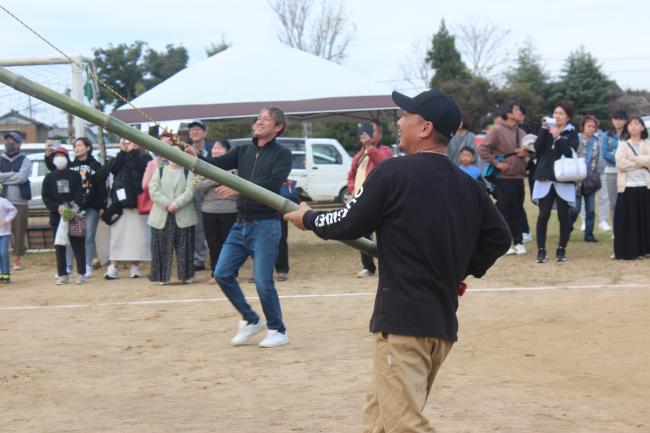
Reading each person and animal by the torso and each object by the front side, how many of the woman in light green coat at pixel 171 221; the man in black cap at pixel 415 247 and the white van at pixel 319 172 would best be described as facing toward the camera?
1

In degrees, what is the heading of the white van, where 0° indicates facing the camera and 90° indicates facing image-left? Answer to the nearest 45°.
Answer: approximately 270°

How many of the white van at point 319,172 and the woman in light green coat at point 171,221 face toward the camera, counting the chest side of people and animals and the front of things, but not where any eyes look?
1

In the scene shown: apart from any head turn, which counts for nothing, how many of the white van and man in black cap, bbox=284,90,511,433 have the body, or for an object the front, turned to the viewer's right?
1

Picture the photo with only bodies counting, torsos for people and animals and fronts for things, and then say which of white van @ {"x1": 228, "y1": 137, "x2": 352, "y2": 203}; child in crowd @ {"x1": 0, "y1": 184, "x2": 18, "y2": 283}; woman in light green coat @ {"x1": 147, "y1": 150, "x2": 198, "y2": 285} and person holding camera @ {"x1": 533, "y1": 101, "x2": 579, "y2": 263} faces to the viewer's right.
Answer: the white van

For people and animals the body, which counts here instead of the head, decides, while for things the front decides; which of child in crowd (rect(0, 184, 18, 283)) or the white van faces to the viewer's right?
the white van

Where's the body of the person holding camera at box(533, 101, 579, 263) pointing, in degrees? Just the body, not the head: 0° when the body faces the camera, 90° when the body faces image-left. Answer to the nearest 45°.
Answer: approximately 45°

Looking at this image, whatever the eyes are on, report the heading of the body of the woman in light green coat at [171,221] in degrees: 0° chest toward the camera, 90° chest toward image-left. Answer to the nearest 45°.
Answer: approximately 0°

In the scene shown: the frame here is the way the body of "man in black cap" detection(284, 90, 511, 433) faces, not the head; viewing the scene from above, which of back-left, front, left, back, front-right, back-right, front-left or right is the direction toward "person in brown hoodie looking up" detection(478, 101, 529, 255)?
front-right

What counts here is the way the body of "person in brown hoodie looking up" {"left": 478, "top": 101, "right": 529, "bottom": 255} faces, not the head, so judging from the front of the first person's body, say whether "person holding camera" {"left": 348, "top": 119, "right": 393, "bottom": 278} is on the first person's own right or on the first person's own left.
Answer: on the first person's own right

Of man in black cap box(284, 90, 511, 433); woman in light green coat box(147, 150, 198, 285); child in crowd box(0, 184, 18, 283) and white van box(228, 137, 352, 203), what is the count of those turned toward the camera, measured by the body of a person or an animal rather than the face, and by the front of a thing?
2
